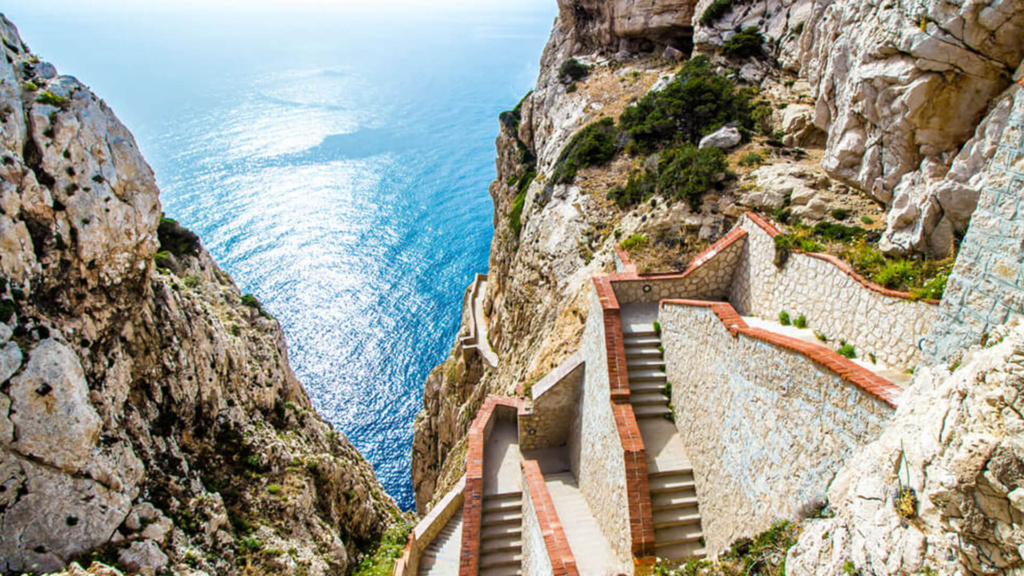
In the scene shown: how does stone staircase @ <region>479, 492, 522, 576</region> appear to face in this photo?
toward the camera

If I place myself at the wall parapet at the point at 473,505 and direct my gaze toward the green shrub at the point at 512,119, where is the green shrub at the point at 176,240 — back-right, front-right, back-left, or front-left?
front-left

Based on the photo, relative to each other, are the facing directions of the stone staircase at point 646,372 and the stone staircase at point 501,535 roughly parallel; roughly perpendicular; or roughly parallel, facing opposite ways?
roughly parallel

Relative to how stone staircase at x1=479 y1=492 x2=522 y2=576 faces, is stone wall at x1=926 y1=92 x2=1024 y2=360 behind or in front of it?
in front
